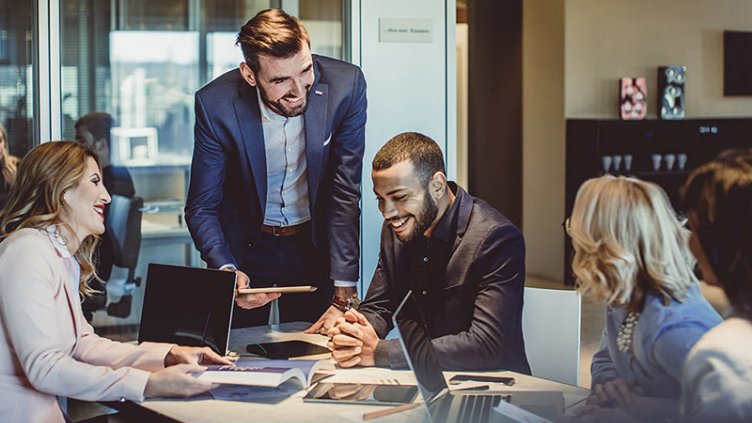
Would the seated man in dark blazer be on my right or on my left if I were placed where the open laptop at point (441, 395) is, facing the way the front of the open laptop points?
on my left

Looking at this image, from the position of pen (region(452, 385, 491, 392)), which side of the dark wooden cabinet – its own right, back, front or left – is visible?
front

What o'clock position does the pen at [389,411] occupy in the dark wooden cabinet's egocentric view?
The pen is roughly at 12 o'clock from the dark wooden cabinet.

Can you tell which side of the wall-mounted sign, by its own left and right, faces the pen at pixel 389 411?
front

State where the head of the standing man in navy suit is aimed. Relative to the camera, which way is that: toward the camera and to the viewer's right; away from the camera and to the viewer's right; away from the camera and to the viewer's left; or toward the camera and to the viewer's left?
toward the camera and to the viewer's right

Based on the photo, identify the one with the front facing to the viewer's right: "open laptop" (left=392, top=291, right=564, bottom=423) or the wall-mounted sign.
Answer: the open laptop

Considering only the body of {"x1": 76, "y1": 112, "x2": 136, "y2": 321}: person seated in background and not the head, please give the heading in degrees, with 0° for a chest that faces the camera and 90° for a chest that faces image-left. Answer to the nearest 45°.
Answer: approximately 90°

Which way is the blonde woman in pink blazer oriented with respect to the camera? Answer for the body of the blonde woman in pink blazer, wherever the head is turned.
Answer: to the viewer's right

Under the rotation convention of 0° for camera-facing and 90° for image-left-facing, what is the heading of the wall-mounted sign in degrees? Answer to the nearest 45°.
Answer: approximately 0°

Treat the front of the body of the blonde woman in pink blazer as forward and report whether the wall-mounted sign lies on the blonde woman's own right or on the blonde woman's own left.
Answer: on the blonde woman's own left

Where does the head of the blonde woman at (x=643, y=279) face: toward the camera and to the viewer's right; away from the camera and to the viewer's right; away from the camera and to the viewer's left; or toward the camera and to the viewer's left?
away from the camera and to the viewer's left

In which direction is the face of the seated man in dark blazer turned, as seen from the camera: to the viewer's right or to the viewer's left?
to the viewer's left

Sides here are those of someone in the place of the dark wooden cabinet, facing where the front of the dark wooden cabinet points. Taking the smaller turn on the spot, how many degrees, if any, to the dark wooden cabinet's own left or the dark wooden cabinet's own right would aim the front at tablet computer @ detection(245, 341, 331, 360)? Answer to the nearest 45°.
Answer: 0° — it already faces it
